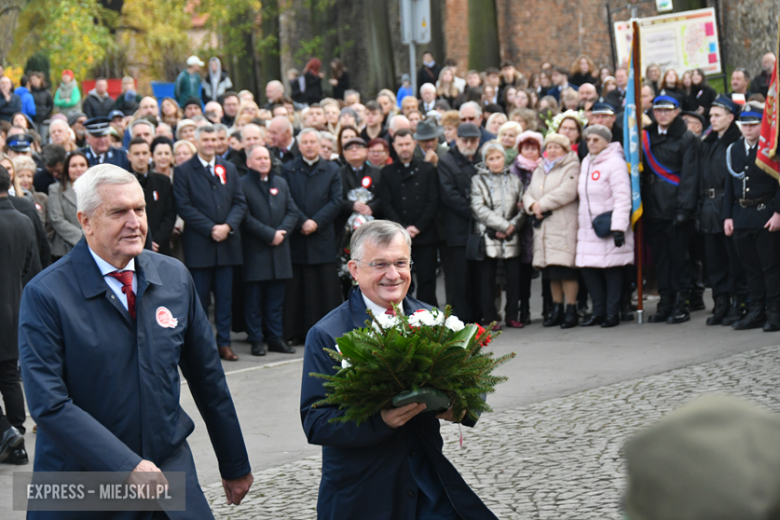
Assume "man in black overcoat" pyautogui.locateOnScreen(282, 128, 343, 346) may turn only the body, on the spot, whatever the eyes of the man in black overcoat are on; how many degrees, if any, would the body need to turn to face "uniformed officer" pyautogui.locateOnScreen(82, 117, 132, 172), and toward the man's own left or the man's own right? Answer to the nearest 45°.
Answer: approximately 90° to the man's own right

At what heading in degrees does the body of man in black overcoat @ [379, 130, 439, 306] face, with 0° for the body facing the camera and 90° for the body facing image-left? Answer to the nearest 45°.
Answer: approximately 0°

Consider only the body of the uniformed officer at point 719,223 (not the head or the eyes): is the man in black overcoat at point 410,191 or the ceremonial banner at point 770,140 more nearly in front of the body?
the man in black overcoat

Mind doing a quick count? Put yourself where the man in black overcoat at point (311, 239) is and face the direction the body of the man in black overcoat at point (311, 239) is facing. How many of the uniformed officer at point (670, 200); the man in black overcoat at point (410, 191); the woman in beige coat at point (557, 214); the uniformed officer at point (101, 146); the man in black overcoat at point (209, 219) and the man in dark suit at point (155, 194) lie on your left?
3

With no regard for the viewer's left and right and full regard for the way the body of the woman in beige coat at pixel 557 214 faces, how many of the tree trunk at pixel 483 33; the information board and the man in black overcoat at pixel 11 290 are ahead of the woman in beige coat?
1

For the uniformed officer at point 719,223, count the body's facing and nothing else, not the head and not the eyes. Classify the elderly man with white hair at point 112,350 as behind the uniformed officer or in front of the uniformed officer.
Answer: in front

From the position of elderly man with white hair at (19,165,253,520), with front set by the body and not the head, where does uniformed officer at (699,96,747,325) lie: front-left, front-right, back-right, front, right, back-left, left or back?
left

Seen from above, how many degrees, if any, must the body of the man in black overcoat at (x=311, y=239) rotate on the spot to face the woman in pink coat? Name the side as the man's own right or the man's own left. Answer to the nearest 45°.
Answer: approximately 90° to the man's own left

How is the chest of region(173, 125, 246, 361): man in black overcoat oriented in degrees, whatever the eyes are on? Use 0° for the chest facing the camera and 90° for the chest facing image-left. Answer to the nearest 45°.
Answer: approximately 0°
